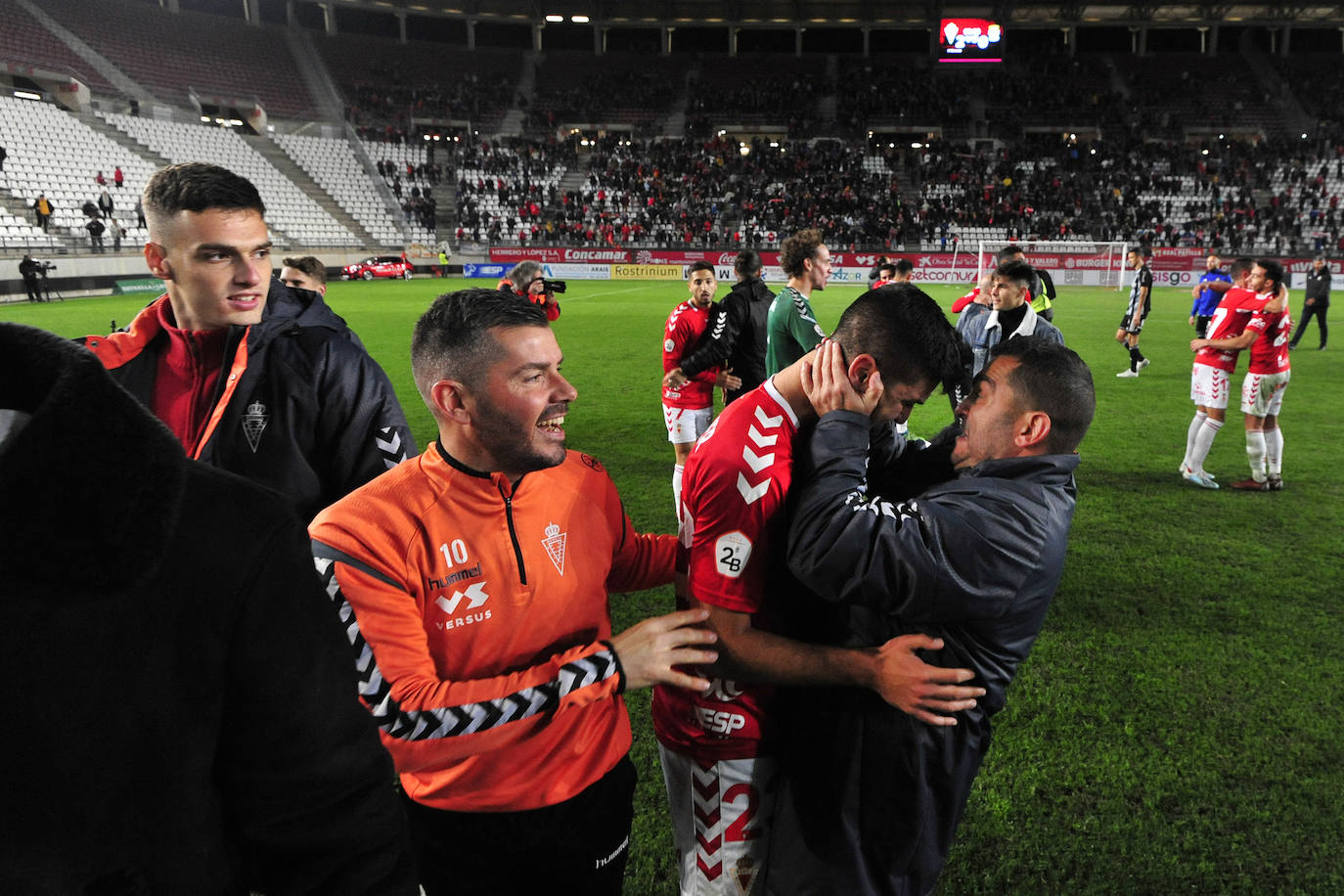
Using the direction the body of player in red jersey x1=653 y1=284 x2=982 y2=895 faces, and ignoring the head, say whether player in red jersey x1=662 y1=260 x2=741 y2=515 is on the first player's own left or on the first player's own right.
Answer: on the first player's own left

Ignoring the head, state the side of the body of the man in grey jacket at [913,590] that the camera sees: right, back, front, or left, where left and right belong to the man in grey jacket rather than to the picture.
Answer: left

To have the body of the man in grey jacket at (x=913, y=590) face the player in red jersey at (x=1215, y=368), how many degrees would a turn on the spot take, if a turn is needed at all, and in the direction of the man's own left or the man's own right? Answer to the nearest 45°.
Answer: approximately 90° to the man's own right

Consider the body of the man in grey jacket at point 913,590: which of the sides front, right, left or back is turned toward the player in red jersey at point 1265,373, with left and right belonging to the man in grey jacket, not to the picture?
right

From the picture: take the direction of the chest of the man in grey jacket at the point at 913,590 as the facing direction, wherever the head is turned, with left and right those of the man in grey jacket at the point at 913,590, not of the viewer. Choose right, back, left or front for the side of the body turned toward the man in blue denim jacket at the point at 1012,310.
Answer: right

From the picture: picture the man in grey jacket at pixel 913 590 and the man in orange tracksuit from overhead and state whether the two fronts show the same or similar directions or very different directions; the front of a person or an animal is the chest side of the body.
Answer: very different directions

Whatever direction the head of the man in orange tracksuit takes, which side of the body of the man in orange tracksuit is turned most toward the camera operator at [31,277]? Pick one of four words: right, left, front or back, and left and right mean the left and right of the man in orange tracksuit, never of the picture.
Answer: back

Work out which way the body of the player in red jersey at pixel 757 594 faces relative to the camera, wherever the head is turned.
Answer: to the viewer's right

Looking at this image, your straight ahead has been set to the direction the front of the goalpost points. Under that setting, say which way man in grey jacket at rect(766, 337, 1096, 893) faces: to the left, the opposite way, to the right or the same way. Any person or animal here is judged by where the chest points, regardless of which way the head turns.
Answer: to the right
